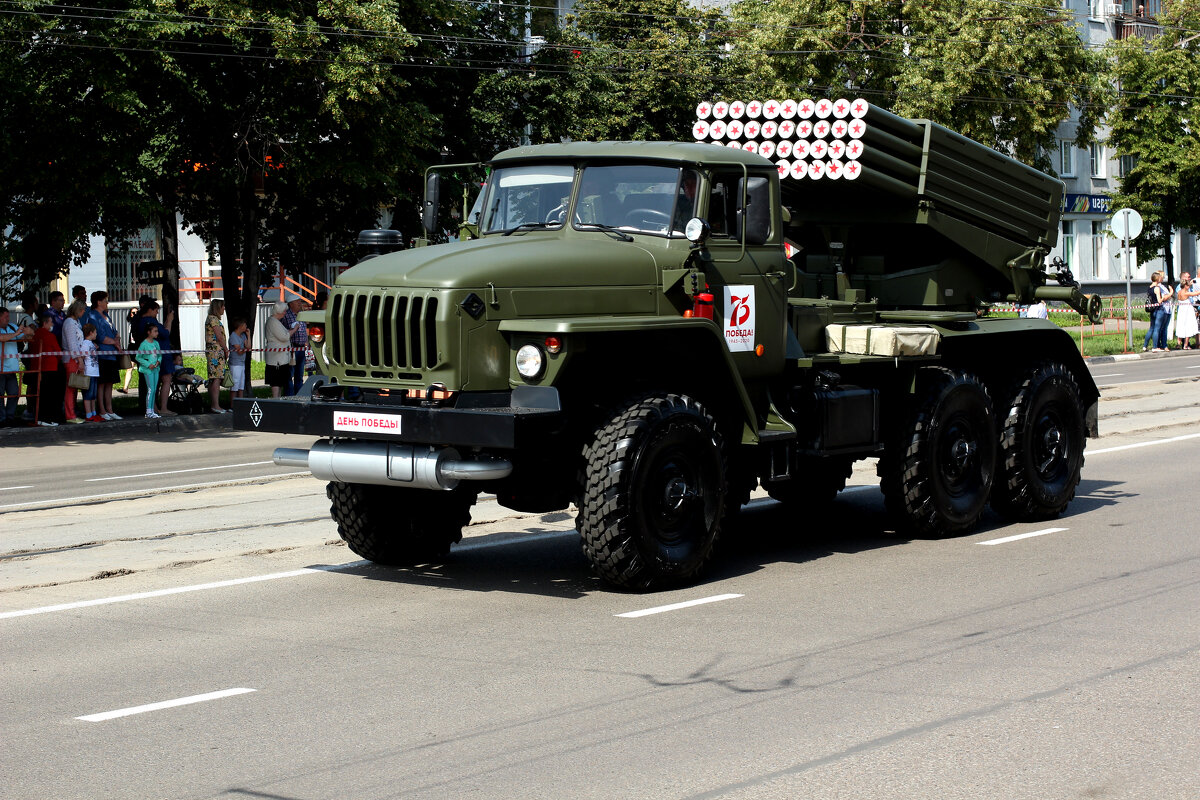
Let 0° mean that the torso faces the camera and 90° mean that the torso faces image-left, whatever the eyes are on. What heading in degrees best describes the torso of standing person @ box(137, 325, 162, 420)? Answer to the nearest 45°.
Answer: approximately 315°

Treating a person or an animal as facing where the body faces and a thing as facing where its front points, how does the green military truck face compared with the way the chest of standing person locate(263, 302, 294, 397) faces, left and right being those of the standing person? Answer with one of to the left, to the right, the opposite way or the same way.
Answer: to the right

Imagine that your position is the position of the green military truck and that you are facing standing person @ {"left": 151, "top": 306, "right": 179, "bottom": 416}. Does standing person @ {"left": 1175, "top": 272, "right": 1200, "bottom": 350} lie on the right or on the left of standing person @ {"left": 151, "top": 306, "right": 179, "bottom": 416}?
right

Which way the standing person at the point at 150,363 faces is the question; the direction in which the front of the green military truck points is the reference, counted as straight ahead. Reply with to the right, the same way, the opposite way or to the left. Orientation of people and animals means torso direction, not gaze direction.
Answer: to the left

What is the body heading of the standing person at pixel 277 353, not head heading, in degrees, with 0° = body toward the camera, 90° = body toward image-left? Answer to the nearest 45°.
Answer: approximately 315°

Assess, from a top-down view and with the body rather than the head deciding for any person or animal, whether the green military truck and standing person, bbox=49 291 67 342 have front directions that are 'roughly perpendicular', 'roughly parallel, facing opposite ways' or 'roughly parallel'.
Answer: roughly perpendicular

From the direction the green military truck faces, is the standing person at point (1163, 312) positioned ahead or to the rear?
to the rear

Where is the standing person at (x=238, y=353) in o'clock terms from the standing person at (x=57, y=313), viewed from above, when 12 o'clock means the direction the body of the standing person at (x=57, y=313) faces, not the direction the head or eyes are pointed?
the standing person at (x=238, y=353) is roughly at 10 o'clock from the standing person at (x=57, y=313).

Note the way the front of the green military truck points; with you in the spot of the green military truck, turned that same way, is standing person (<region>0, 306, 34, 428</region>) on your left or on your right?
on your right

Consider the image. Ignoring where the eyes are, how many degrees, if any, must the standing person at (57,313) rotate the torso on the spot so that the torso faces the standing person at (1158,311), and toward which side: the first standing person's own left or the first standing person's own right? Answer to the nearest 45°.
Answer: approximately 45° to the first standing person's own left

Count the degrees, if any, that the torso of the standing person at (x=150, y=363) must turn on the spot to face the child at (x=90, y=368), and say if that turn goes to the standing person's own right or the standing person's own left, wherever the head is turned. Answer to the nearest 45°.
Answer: approximately 90° to the standing person's own right

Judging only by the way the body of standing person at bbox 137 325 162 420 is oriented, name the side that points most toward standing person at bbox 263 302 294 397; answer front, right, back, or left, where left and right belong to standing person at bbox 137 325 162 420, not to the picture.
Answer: left
